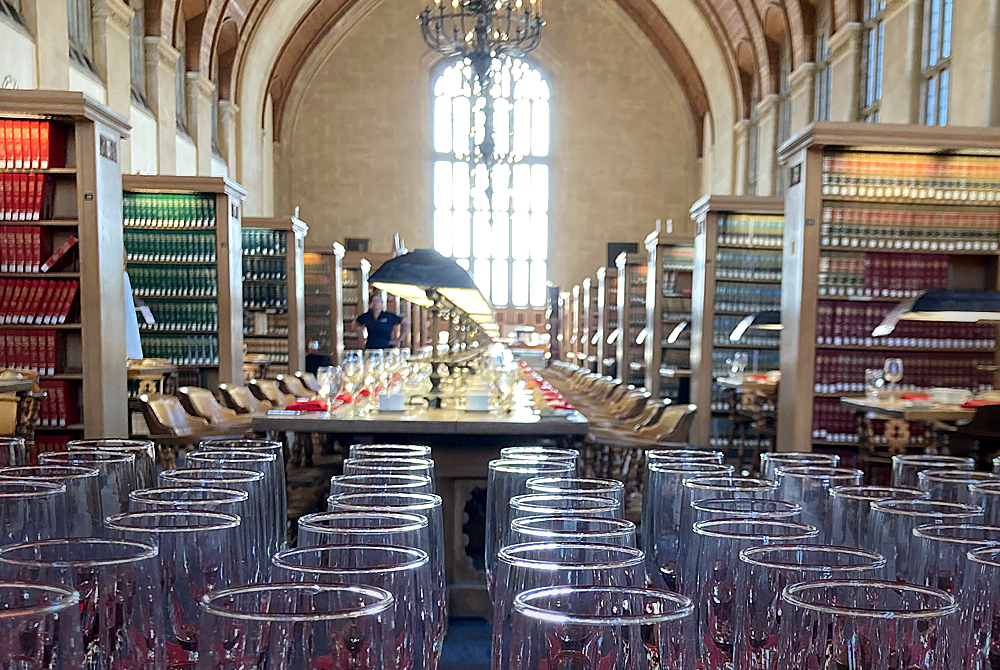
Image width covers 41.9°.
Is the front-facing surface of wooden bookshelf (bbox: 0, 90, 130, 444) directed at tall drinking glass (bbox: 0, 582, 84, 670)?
yes

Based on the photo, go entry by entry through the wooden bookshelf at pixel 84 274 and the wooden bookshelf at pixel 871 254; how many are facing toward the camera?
2

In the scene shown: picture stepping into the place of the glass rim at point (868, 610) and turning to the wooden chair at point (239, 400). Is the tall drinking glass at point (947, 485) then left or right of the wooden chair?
right

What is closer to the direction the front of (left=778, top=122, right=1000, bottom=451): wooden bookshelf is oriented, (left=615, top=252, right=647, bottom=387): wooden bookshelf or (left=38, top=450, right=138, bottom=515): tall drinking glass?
the tall drinking glass

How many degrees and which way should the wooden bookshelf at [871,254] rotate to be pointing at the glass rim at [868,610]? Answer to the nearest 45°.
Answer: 0° — it already faces it

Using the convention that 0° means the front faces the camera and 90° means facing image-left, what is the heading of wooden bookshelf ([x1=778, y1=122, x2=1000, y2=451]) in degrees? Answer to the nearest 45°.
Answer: approximately 0°

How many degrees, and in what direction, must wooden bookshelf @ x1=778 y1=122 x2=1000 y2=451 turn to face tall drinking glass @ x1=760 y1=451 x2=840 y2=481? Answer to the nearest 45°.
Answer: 0° — it already faces it

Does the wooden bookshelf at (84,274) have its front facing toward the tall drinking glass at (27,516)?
yes
